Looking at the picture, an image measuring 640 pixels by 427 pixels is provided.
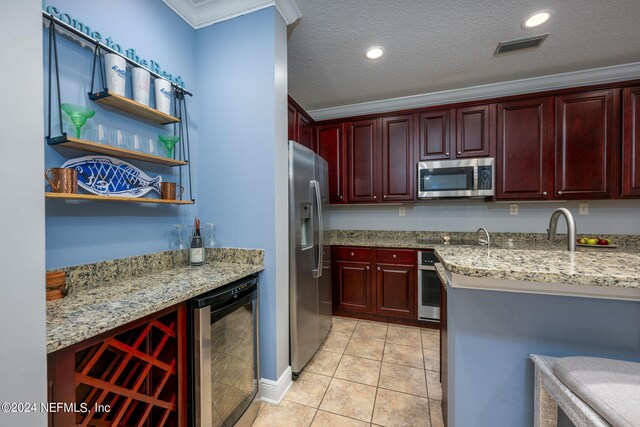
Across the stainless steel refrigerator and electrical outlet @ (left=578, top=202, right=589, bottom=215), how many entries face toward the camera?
1

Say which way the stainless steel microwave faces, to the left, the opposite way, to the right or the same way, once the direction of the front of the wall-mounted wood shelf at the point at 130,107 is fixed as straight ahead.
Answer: to the right

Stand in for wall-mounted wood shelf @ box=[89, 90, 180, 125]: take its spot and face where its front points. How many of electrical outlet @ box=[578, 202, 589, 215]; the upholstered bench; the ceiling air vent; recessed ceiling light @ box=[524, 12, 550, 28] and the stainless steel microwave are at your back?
0

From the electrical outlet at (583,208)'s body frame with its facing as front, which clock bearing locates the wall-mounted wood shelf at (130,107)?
The wall-mounted wood shelf is roughly at 1 o'clock from the electrical outlet.

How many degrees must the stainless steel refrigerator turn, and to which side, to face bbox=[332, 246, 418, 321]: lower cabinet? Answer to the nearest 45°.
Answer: approximately 45° to its left

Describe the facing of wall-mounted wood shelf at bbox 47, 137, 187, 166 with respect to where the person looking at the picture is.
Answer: facing the viewer and to the right of the viewer

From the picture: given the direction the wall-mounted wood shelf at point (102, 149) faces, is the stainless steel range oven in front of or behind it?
in front

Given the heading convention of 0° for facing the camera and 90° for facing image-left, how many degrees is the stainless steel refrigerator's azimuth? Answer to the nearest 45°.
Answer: approximately 270°

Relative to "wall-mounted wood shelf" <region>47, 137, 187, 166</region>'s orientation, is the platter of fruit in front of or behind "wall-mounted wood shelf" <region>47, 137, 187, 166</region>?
in front

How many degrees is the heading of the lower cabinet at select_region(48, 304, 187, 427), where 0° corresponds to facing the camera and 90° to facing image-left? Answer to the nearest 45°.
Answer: approximately 315°

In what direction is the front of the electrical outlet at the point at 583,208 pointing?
toward the camera

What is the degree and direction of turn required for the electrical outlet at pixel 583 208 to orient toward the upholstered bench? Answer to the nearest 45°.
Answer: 0° — it already faces it

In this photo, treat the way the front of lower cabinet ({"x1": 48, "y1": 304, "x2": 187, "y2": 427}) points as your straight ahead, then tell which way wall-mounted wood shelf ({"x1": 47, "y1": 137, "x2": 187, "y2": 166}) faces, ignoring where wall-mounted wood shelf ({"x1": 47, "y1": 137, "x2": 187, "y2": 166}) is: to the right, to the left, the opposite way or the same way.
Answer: the same way

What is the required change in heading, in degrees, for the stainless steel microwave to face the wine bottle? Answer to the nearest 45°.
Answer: approximately 45° to its right

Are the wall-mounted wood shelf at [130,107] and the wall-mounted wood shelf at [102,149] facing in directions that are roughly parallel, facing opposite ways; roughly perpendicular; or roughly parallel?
roughly parallel
